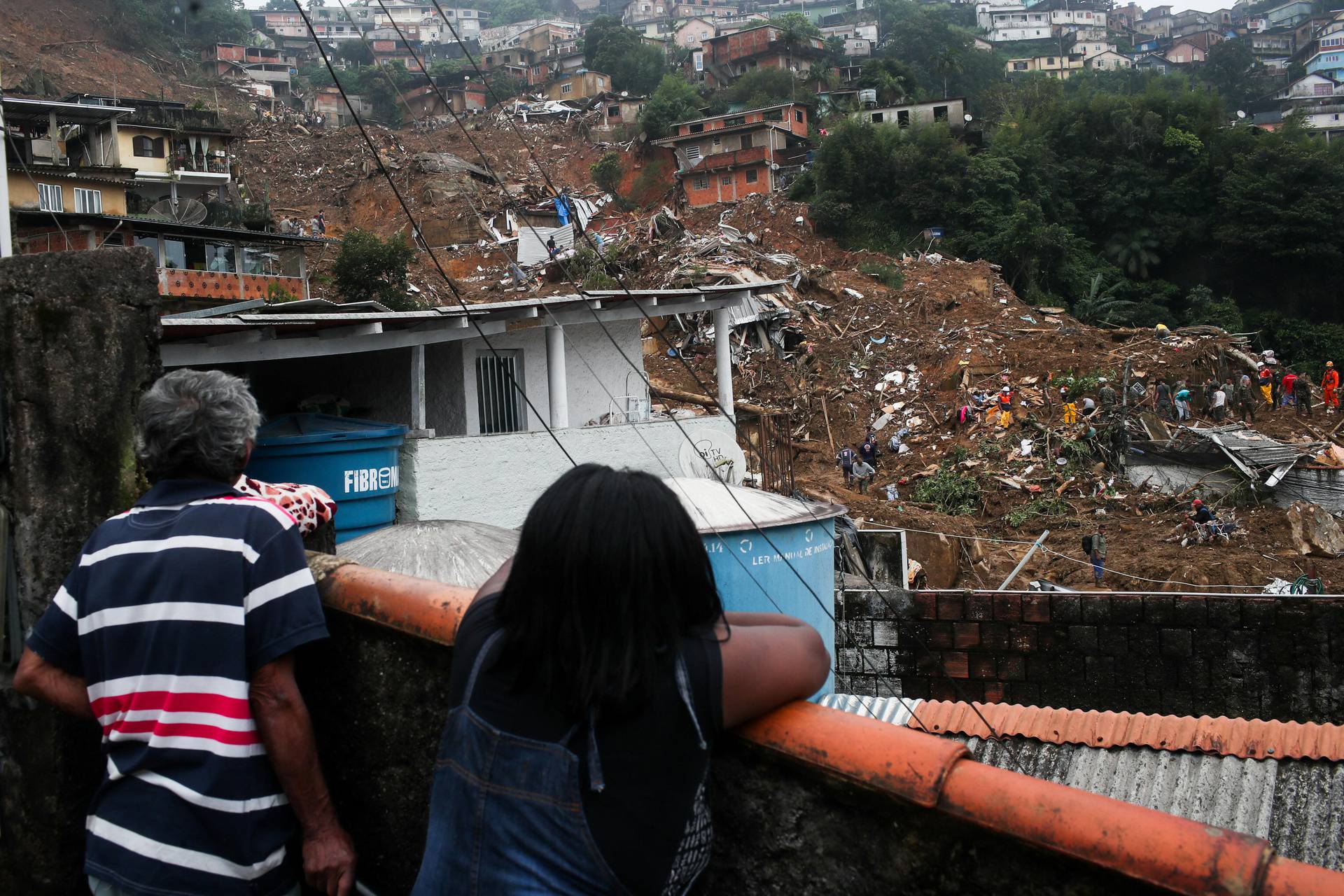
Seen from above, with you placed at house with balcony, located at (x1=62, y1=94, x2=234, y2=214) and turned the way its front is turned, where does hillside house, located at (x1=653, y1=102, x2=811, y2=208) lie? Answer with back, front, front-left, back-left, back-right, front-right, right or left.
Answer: left

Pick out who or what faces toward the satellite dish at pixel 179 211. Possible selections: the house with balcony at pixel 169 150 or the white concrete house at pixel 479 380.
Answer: the house with balcony

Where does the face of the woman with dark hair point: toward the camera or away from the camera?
away from the camera

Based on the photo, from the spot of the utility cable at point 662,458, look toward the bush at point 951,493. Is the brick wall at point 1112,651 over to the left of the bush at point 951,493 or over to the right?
right

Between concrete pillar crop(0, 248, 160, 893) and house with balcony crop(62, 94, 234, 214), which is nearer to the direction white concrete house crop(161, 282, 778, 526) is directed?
the concrete pillar

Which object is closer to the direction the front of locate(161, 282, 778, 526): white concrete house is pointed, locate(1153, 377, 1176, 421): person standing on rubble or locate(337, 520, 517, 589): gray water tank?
the gray water tank

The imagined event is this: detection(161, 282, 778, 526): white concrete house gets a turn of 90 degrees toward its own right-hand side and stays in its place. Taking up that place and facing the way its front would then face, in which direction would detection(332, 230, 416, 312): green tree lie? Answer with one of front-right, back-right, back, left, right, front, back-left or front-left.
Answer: right

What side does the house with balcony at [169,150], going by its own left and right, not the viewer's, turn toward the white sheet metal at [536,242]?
left

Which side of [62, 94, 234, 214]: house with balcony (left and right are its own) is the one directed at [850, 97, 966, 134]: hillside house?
left

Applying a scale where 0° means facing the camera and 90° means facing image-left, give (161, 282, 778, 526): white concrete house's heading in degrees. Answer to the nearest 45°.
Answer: approximately 0°

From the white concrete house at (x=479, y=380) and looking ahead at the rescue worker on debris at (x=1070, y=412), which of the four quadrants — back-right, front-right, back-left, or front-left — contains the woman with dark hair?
back-right

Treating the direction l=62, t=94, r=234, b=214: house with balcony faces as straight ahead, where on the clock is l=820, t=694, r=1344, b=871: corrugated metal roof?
The corrugated metal roof is roughly at 12 o'clock from the house with balcony.
